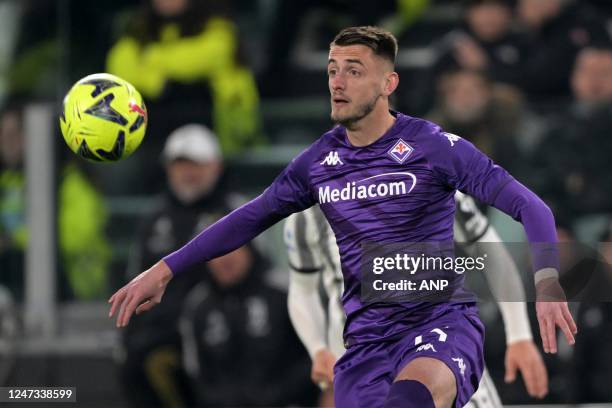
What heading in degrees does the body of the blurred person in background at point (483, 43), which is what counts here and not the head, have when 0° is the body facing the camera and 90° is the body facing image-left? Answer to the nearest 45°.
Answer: approximately 0°

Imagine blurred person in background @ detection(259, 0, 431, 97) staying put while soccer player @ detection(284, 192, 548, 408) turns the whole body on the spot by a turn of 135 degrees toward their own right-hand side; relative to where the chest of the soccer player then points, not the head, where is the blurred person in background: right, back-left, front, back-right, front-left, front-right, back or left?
front-right

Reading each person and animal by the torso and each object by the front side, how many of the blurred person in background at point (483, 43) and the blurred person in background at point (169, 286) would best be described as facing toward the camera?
2

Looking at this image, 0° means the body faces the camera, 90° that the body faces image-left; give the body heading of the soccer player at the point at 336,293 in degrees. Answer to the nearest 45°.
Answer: approximately 0°

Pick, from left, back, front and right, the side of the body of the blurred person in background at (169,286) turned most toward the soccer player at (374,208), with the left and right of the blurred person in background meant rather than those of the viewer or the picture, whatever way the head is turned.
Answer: front

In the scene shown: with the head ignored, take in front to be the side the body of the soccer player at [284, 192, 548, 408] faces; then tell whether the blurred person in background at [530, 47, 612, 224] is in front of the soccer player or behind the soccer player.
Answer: behind

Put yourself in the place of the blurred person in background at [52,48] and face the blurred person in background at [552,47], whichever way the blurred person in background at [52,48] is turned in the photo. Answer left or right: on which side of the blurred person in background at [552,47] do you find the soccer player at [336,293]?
right

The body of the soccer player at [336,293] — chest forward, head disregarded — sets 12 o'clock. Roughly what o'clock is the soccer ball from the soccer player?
The soccer ball is roughly at 2 o'clock from the soccer player.

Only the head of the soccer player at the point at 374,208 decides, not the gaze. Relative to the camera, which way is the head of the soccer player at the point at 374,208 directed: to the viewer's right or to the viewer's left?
to the viewer's left

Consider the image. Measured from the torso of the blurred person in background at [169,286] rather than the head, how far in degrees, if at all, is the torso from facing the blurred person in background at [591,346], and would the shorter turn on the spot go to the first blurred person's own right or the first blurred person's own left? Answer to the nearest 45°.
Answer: approximately 90° to the first blurred person's own left

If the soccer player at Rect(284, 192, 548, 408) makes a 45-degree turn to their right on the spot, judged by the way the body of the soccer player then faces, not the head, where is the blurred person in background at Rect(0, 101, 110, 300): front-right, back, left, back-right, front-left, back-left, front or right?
right
